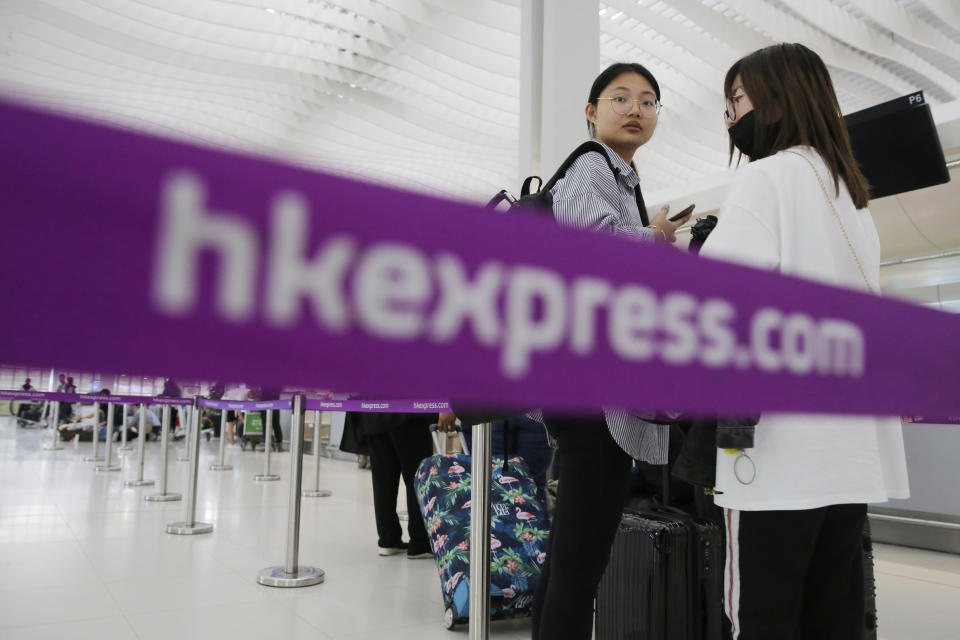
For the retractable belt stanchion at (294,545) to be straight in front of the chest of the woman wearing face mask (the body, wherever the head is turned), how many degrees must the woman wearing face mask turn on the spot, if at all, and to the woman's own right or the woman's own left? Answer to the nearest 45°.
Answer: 0° — they already face it

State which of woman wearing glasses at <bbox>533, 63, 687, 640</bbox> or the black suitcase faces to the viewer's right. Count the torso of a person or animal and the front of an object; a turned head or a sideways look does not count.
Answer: the woman wearing glasses

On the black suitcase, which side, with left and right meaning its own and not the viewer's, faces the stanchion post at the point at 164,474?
right

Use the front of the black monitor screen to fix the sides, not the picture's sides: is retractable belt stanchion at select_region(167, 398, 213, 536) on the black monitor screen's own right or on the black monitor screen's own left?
on the black monitor screen's own right

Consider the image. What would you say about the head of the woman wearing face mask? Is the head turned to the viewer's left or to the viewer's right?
to the viewer's left

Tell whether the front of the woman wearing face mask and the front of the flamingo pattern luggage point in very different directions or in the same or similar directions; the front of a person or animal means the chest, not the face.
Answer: very different directions
